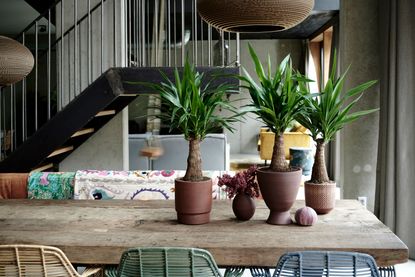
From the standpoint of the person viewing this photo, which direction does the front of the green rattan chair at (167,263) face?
facing away from the viewer

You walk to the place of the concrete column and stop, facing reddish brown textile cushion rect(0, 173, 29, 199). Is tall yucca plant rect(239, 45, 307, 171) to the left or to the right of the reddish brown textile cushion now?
left

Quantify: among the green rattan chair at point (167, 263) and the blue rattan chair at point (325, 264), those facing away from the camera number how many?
2

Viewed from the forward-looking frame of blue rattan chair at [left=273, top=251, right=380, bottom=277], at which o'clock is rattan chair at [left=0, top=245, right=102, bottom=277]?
The rattan chair is roughly at 9 o'clock from the blue rattan chair.

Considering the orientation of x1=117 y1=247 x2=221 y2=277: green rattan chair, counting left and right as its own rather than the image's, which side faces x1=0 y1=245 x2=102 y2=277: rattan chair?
left

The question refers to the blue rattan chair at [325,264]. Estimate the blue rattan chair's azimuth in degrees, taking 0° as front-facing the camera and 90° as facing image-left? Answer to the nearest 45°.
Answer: approximately 180°
